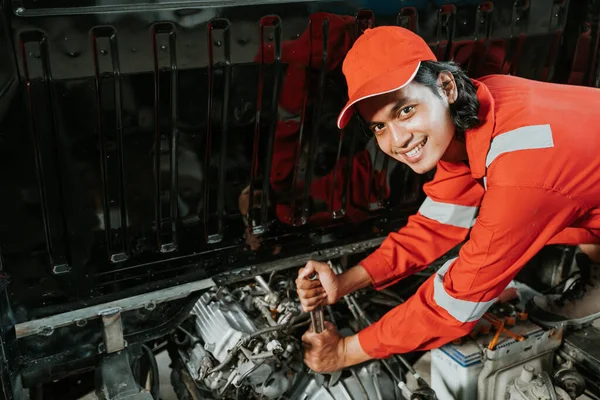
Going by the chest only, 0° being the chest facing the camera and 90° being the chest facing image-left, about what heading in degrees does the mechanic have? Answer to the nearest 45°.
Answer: approximately 90°
